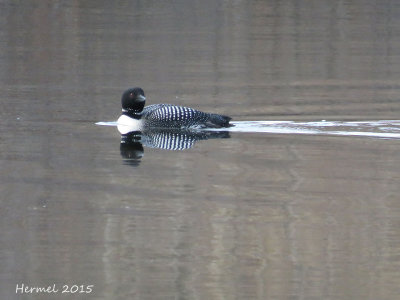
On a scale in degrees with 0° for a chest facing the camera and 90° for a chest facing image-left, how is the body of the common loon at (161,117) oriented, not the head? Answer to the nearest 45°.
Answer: approximately 90°
